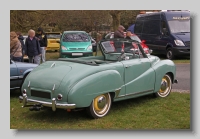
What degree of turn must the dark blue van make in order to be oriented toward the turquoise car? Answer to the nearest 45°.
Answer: approximately 135° to its right

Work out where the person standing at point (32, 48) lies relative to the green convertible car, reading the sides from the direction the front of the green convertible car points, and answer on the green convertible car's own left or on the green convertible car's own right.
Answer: on the green convertible car's own left

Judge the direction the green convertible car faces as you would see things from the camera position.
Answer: facing away from the viewer and to the right of the viewer

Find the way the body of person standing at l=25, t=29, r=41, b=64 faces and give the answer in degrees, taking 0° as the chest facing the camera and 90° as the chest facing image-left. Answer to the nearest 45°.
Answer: approximately 0°

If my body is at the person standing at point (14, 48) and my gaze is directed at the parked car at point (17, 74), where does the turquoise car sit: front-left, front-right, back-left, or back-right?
back-left
